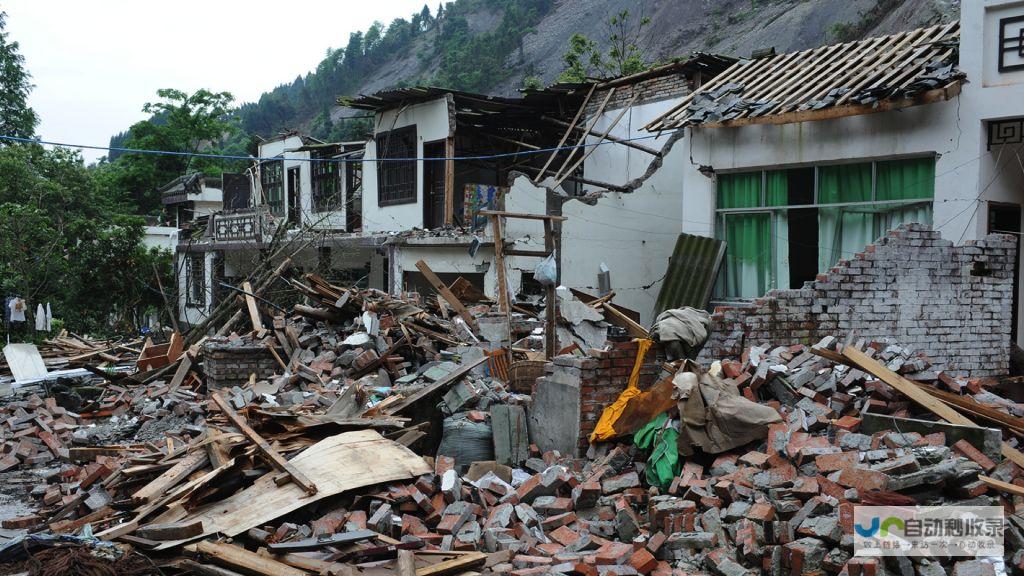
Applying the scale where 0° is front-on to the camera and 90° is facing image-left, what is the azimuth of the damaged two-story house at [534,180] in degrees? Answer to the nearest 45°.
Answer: approximately 45°

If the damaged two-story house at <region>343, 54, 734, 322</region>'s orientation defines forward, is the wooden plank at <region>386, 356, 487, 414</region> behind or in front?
in front

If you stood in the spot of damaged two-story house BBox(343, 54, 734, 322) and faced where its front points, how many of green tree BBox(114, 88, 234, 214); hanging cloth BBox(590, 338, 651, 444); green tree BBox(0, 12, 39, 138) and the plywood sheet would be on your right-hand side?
2

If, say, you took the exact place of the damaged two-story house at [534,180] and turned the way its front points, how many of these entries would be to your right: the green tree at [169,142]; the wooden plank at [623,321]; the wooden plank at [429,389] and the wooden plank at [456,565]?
1

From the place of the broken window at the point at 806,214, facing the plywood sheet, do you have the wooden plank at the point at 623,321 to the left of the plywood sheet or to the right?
right

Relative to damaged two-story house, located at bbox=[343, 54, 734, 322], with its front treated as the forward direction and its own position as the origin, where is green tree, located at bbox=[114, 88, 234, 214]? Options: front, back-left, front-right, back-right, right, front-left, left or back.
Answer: right

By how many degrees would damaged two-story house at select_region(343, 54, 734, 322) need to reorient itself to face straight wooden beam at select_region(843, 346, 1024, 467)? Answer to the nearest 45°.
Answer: approximately 45° to its left

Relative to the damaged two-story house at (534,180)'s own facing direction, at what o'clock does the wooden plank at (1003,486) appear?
The wooden plank is roughly at 10 o'clock from the damaged two-story house.

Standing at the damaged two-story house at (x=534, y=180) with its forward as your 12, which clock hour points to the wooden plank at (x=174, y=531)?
The wooden plank is roughly at 11 o'clock from the damaged two-story house.

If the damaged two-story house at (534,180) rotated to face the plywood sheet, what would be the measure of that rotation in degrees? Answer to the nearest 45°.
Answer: approximately 45° to its left

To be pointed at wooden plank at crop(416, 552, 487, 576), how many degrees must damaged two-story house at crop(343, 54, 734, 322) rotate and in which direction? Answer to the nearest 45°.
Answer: approximately 45° to its left

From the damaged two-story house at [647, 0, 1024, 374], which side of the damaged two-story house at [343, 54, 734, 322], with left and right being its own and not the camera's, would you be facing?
left

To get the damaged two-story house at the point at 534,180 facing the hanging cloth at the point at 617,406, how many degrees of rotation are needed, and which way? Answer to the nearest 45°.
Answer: approximately 45° to its left
